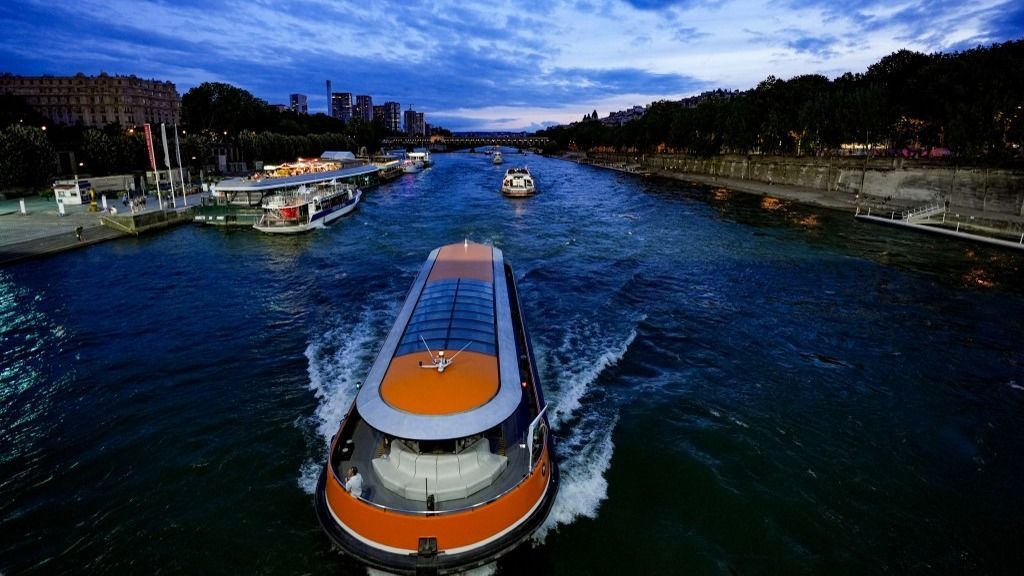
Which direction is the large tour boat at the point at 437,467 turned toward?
toward the camera
